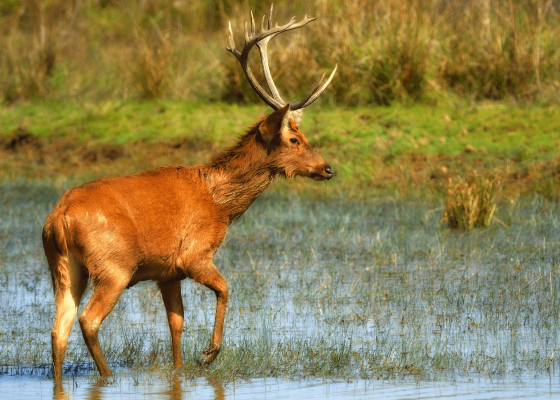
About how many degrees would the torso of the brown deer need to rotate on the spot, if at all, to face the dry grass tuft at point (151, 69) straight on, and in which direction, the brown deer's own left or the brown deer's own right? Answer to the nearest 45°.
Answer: approximately 45° to the brown deer's own left

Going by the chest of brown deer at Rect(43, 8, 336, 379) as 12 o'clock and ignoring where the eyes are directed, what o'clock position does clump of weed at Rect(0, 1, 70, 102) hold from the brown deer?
The clump of weed is roughly at 10 o'clock from the brown deer.

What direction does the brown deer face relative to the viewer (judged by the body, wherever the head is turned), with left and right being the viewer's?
facing away from the viewer and to the right of the viewer

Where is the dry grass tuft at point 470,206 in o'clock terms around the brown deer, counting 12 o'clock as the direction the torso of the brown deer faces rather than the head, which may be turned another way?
The dry grass tuft is roughly at 12 o'clock from the brown deer.
